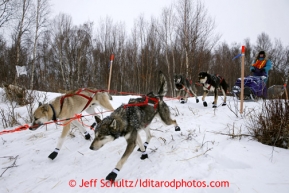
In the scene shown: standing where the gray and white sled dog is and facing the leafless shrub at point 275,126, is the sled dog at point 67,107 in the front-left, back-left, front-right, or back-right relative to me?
back-left

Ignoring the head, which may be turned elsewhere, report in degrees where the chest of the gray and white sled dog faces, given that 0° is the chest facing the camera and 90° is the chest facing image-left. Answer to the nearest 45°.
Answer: approximately 45°

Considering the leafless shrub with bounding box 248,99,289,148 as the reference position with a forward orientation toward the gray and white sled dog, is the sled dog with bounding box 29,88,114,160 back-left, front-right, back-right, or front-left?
front-right

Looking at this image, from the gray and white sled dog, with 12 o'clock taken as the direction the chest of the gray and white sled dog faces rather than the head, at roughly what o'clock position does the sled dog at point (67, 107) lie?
The sled dog is roughly at 3 o'clock from the gray and white sled dog.

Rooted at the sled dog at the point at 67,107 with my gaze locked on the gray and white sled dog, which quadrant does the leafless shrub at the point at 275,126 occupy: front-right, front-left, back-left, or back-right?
front-left

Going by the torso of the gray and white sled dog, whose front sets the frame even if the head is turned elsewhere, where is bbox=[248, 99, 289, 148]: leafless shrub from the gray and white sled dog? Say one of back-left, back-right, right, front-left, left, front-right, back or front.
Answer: back-left

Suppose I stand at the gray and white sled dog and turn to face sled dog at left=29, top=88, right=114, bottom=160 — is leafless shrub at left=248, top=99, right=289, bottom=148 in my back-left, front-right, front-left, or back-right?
back-right
